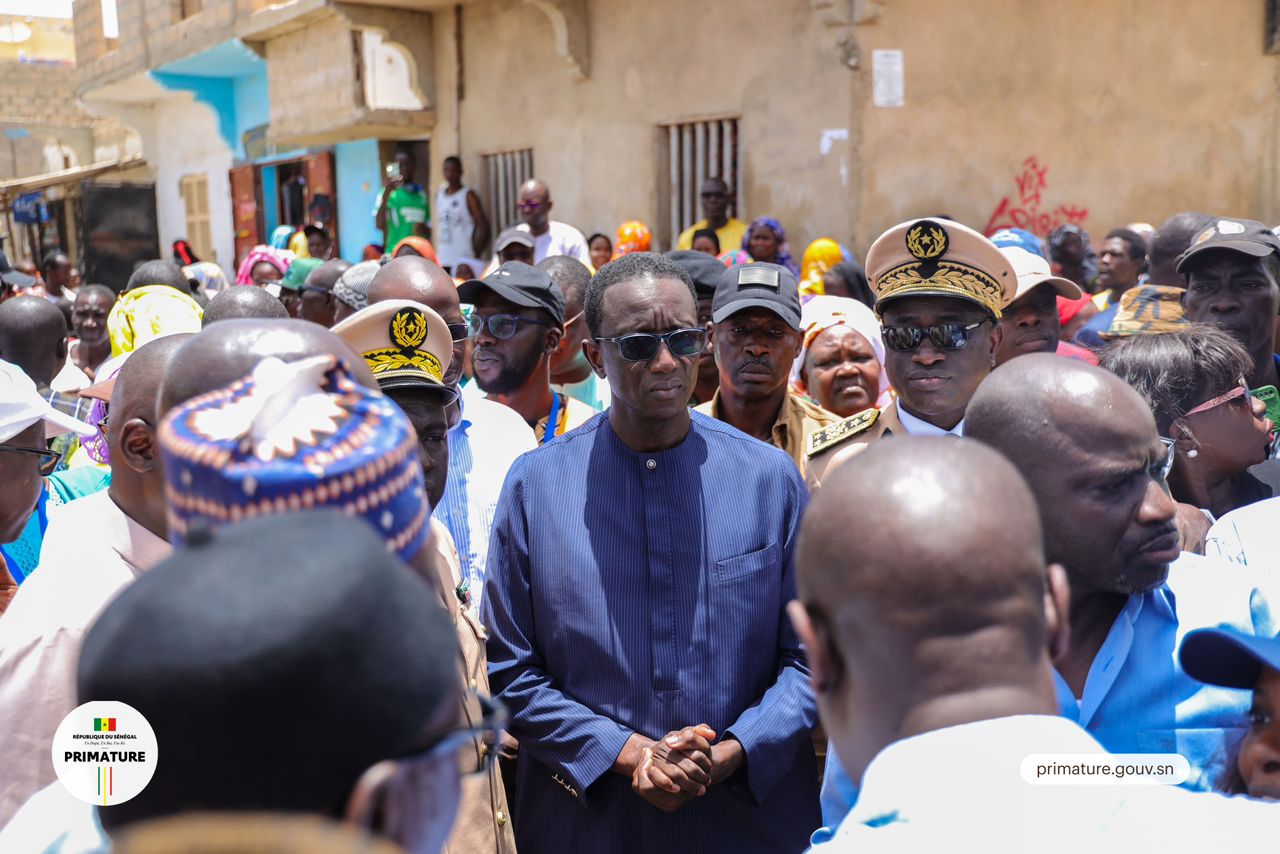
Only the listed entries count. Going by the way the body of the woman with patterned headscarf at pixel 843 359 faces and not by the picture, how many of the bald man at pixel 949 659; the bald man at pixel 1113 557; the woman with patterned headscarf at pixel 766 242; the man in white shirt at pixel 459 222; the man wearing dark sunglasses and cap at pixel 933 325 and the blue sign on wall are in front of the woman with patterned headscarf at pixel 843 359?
3

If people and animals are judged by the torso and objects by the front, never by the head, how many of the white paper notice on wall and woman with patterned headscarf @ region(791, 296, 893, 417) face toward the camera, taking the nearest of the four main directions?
2

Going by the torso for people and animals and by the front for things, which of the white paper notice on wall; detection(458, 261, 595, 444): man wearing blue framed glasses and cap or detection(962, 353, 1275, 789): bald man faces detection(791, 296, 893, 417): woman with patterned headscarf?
the white paper notice on wall

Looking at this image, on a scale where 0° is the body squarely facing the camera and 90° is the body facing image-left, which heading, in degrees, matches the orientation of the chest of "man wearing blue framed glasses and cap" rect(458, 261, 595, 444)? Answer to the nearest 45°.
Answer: approximately 45°

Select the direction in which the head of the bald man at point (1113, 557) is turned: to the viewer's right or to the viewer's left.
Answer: to the viewer's right

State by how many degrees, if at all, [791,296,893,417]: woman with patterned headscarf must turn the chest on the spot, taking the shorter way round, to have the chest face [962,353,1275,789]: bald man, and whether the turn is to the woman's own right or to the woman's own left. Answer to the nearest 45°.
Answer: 0° — they already face them

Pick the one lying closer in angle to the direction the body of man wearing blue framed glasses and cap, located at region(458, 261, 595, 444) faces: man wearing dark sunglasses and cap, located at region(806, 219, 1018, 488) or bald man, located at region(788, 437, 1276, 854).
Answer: the bald man

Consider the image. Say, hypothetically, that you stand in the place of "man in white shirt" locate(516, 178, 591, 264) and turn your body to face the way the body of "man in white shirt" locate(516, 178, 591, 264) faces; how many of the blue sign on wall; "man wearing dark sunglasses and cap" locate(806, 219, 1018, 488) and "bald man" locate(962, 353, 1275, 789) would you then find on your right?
1

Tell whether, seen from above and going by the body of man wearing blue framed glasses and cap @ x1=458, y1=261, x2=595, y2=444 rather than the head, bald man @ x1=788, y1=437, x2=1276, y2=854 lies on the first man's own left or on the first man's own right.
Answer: on the first man's own left

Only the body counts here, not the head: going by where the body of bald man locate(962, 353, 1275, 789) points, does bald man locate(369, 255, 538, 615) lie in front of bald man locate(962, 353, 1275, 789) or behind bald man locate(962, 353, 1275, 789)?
behind

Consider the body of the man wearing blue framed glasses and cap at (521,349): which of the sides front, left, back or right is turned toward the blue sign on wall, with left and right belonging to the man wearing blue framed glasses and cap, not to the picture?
right
